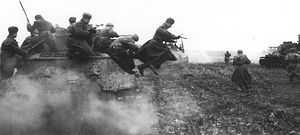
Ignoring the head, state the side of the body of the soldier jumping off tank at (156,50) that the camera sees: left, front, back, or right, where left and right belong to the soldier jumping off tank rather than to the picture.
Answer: right

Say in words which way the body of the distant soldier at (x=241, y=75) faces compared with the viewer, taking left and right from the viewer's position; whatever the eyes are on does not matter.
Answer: facing away from the viewer

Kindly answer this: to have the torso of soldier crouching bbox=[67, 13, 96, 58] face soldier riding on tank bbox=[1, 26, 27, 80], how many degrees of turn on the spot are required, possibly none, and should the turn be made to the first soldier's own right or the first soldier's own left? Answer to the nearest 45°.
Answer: approximately 135° to the first soldier's own left

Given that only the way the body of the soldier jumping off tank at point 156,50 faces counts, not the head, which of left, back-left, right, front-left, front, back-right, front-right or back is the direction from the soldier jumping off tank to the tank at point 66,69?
back-right

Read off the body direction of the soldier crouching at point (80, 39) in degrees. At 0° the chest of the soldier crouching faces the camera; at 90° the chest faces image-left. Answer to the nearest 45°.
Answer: approximately 270°

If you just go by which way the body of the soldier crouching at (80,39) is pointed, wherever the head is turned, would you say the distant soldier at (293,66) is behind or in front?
in front

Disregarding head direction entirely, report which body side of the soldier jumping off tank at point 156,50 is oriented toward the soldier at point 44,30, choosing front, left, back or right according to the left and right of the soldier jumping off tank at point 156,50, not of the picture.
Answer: back

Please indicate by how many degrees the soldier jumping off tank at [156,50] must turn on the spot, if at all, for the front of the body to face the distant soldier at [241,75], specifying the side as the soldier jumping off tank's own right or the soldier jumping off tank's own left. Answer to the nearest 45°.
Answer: approximately 45° to the soldier jumping off tank's own left
